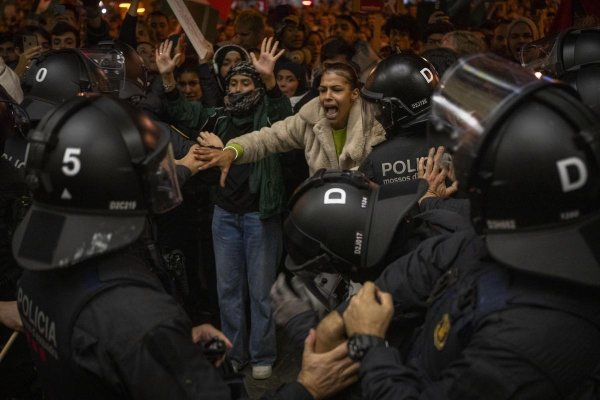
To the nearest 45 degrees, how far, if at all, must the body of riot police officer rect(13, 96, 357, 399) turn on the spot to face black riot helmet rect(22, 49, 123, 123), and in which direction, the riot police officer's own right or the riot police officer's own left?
approximately 45° to the riot police officer's own left

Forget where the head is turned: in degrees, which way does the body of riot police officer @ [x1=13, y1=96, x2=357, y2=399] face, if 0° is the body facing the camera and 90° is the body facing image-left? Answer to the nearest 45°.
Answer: approximately 225°

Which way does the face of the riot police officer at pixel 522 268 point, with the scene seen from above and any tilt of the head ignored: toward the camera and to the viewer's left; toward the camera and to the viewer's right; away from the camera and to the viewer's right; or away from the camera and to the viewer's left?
away from the camera and to the viewer's left

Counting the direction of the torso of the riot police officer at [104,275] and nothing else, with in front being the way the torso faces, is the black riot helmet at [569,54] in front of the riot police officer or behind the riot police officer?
in front

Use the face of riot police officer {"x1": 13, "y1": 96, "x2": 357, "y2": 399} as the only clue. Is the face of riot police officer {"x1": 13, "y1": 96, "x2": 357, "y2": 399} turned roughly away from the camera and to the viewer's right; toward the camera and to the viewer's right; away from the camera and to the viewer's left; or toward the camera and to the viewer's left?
away from the camera and to the viewer's right

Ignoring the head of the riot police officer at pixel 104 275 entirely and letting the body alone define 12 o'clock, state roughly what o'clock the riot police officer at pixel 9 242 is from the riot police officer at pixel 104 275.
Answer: the riot police officer at pixel 9 242 is roughly at 10 o'clock from the riot police officer at pixel 104 275.

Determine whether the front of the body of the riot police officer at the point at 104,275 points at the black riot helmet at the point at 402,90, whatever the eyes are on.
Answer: yes

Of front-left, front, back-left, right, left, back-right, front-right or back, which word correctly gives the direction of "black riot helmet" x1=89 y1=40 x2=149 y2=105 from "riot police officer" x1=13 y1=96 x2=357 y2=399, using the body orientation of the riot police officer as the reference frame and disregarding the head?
front-left
